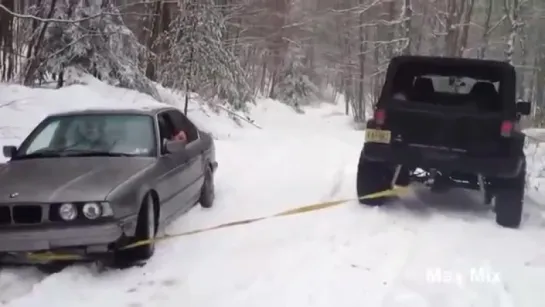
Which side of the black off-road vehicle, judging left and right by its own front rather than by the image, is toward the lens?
back
